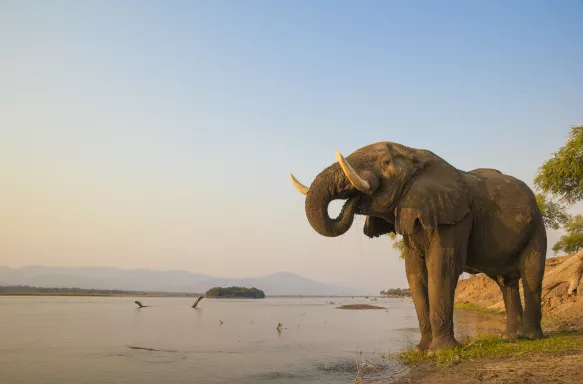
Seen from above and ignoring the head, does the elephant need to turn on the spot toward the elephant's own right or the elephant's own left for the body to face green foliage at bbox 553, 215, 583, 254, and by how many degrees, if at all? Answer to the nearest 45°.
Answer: approximately 135° to the elephant's own right

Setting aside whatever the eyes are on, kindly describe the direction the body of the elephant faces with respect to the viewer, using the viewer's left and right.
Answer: facing the viewer and to the left of the viewer

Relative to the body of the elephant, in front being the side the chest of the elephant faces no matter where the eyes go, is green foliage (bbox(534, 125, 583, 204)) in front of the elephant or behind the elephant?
behind
